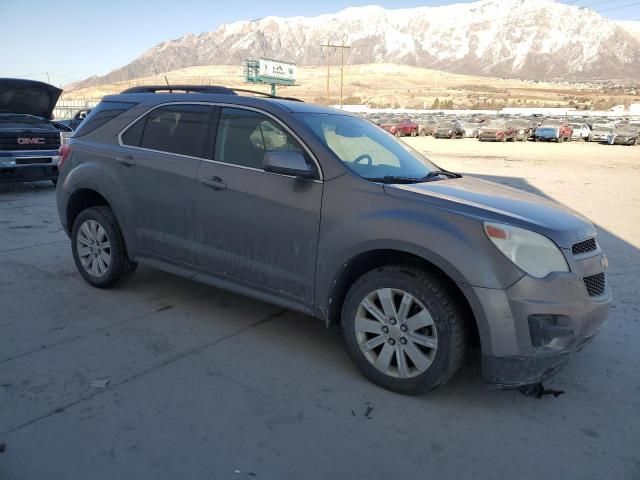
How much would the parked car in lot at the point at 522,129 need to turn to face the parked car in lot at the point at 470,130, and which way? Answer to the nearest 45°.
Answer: approximately 45° to its right

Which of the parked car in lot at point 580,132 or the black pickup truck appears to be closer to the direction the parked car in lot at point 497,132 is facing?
the black pickup truck

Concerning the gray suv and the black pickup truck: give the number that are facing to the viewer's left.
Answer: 0

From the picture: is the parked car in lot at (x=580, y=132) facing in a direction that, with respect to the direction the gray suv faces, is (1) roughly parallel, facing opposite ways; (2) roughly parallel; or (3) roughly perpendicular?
roughly perpendicular

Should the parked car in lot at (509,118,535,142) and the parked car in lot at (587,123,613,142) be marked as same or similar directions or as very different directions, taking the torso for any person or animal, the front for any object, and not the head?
same or similar directions

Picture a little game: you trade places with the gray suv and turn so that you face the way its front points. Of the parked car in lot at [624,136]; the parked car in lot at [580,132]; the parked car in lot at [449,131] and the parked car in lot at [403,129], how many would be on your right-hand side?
0

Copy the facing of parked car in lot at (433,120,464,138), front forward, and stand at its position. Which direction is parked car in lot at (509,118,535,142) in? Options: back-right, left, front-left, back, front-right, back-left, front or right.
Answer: back-left

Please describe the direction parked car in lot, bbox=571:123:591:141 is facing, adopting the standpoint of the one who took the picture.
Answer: facing the viewer and to the left of the viewer

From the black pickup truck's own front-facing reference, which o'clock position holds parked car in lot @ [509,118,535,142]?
The parked car in lot is roughly at 8 o'clock from the black pickup truck.

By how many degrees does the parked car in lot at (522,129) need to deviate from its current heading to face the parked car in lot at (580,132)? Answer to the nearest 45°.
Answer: approximately 135° to its left

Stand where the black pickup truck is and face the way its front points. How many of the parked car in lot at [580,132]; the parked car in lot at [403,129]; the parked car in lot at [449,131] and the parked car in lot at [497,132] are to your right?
0

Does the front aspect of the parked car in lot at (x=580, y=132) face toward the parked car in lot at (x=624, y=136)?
no

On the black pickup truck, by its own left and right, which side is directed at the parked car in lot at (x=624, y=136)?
left

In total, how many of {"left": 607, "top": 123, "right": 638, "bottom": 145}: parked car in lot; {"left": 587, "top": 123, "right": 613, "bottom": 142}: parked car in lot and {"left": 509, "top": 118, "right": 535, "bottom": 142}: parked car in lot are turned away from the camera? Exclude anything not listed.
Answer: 0

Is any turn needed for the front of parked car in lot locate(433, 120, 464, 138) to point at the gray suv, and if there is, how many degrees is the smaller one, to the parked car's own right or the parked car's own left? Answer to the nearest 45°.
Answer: approximately 45° to the parked car's own left

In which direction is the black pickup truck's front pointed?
toward the camera
